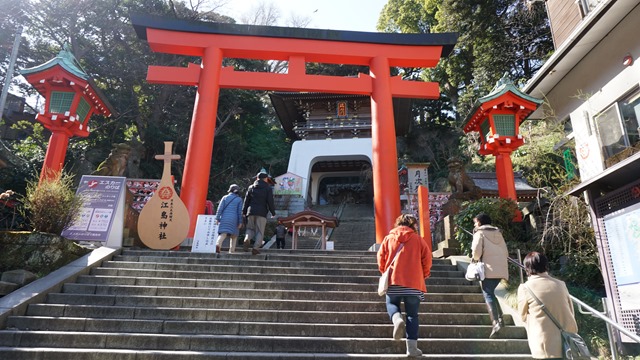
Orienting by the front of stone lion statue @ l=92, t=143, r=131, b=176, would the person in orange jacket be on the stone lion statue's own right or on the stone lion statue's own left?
on the stone lion statue's own right

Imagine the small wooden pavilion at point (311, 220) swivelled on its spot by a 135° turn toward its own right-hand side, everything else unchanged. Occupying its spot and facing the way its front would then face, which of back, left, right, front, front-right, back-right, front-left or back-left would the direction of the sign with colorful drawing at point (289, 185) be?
front-right

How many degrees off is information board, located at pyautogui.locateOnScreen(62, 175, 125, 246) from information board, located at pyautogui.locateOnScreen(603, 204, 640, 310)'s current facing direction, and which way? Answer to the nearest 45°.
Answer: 0° — it already faces it

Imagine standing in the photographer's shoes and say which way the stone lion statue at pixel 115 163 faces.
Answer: facing to the right of the viewer

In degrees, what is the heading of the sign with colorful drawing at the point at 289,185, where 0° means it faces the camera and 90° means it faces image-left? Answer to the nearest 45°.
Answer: approximately 0°

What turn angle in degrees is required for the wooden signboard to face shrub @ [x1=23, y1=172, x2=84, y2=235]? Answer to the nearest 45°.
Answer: approximately 45° to its right

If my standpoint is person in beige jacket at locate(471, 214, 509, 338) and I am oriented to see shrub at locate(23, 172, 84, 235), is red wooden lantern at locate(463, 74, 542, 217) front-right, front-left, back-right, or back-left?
back-right

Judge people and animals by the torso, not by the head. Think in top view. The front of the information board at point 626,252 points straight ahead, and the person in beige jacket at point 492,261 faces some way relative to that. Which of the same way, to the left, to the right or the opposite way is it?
to the right
